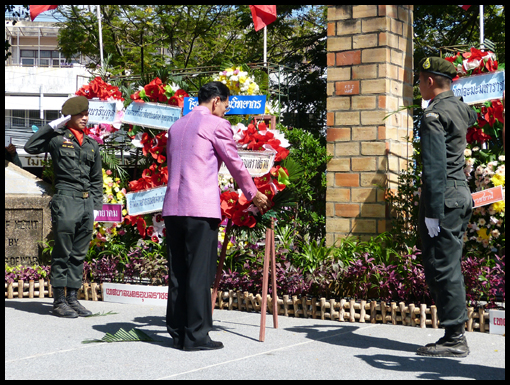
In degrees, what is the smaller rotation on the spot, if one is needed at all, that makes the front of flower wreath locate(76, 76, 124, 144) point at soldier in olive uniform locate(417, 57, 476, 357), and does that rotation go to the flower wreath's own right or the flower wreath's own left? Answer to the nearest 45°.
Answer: approximately 45° to the flower wreath's own left

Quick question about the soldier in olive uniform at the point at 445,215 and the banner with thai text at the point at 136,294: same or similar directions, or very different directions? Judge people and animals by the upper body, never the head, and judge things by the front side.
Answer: very different directions

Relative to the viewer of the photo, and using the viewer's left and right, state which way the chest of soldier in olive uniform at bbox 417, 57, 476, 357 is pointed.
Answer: facing away from the viewer and to the left of the viewer

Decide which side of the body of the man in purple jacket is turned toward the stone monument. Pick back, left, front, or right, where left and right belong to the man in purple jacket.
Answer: left
